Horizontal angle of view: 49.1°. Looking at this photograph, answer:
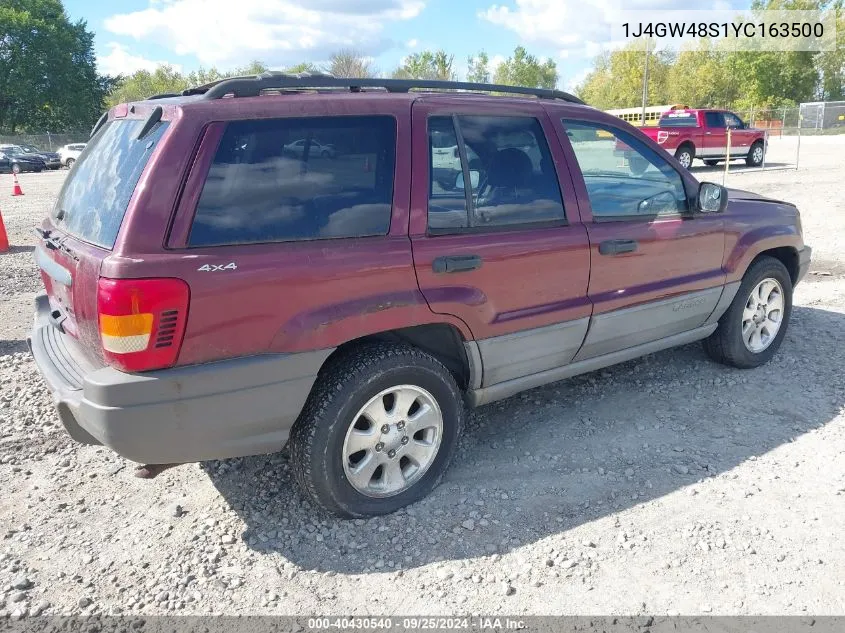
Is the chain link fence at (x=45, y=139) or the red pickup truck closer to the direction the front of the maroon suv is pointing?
the red pickup truck

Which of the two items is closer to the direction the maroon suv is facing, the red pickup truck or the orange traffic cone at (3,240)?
the red pickup truck

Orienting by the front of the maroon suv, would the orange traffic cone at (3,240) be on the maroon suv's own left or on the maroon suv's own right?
on the maroon suv's own left

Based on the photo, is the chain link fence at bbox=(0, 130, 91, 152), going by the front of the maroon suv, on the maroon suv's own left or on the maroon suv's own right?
on the maroon suv's own left

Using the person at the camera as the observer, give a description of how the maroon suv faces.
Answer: facing away from the viewer and to the right of the viewer

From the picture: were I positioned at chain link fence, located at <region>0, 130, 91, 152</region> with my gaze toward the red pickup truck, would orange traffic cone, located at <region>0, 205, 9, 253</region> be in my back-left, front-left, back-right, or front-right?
front-right

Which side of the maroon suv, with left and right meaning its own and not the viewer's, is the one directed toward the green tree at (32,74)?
left

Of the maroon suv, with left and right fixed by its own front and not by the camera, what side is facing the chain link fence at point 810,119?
front

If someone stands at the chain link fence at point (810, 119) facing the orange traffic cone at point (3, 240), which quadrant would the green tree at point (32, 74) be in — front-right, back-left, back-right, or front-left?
front-right

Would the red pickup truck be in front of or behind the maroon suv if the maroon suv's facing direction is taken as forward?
in front

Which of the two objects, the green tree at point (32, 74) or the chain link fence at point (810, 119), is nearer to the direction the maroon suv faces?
the chain link fence

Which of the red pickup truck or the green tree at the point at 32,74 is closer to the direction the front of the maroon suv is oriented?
the red pickup truck
